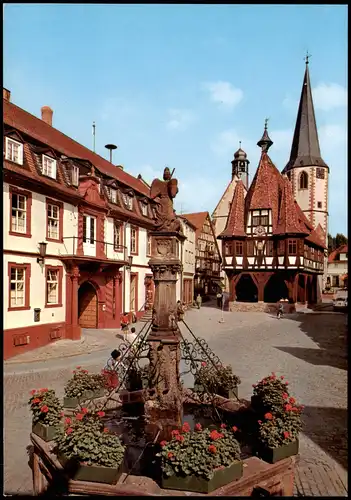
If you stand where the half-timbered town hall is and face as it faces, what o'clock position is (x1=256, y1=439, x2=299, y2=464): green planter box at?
The green planter box is roughly at 12 o'clock from the half-timbered town hall.

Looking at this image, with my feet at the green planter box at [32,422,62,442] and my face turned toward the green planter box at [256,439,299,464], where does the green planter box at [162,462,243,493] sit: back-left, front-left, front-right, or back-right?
front-right

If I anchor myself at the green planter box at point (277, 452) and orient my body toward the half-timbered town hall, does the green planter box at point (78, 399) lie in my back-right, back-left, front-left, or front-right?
front-left

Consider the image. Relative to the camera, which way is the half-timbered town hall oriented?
toward the camera

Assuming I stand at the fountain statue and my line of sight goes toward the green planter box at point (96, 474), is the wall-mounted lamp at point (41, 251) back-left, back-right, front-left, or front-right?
back-right

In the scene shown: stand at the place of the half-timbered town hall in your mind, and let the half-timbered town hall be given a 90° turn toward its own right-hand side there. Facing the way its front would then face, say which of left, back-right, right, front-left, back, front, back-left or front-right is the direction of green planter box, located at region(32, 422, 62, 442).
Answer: left

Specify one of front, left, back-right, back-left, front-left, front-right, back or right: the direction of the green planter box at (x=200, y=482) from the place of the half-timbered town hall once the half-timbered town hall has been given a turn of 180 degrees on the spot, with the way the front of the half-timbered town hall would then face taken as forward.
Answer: back

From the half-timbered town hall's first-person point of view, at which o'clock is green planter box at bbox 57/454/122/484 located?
The green planter box is roughly at 12 o'clock from the half-timbered town hall.

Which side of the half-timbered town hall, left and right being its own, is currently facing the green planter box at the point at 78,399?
front

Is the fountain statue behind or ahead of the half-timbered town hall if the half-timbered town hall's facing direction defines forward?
ahead
